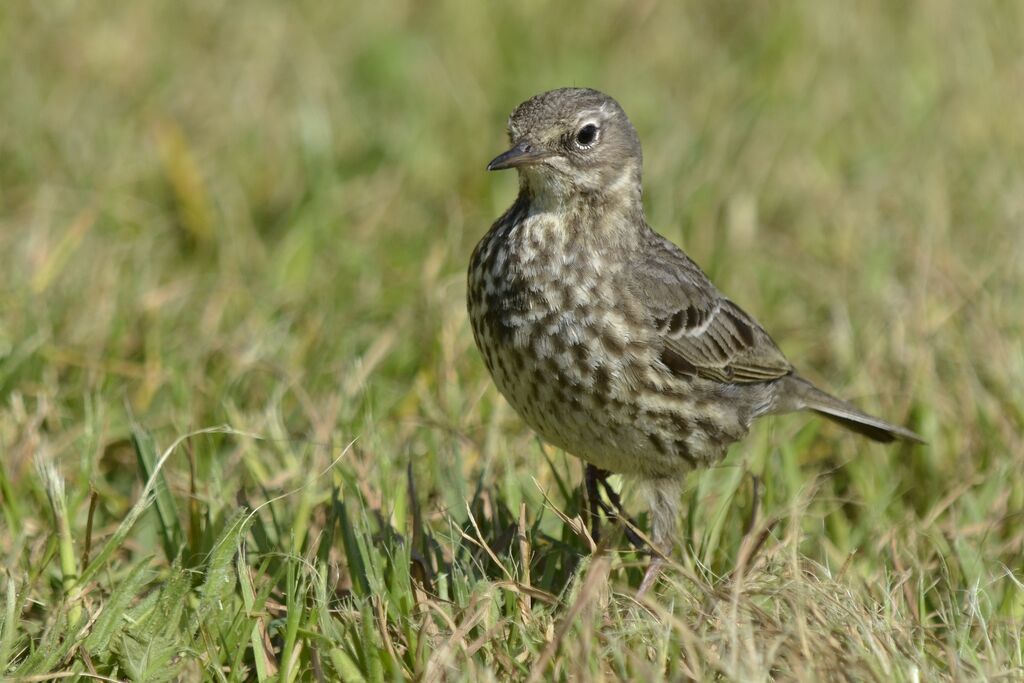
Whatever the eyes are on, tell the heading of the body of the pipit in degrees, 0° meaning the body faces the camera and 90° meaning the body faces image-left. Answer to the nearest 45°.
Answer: approximately 45°
